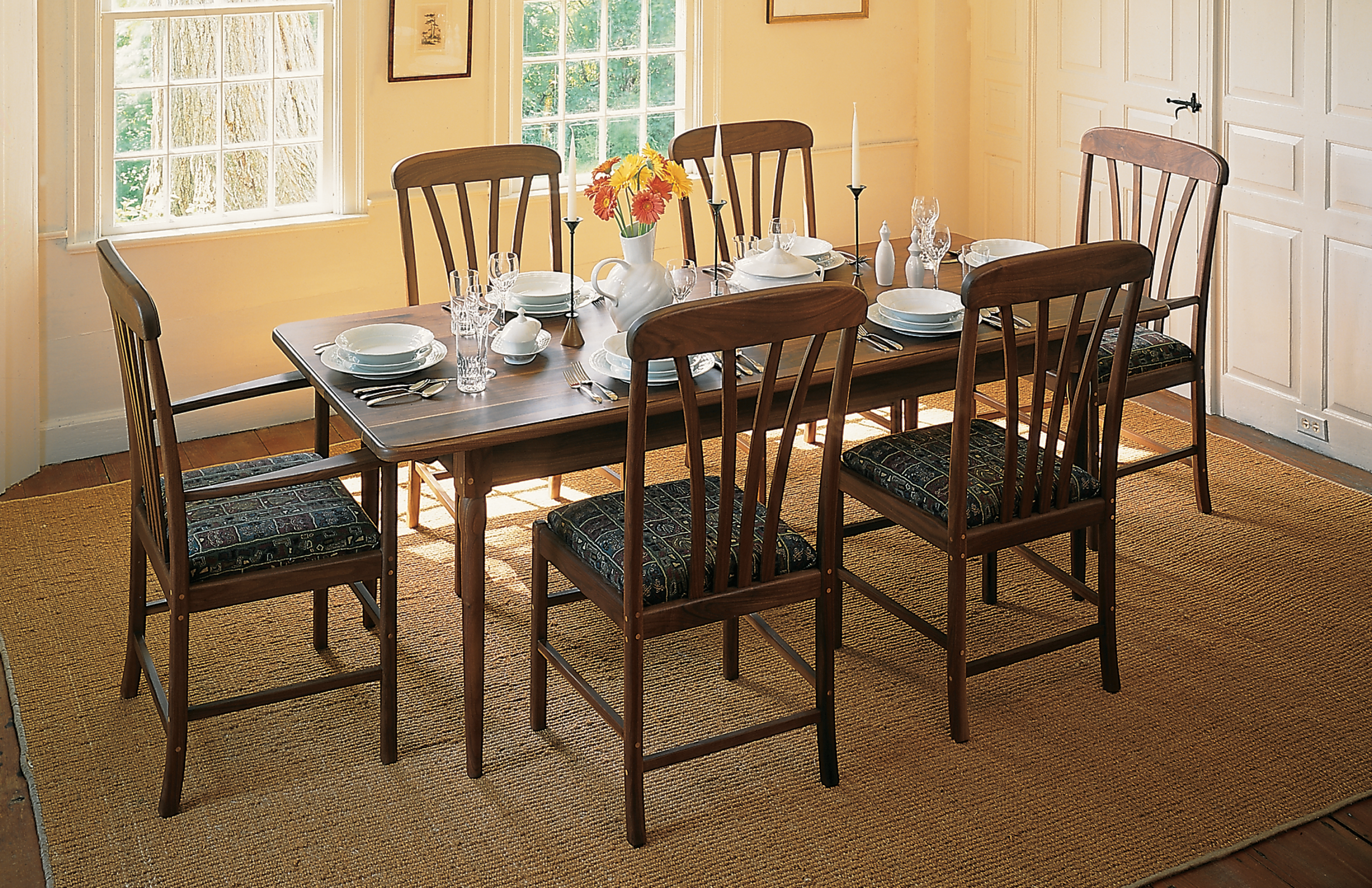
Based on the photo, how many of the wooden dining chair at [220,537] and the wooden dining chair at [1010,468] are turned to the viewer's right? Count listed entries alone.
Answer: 1

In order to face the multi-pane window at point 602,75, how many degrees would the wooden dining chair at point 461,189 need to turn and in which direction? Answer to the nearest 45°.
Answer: approximately 135° to its left

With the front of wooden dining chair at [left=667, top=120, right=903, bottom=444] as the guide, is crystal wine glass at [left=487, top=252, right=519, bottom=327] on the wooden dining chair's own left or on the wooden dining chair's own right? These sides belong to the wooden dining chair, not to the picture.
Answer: on the wooden dining chair's own right

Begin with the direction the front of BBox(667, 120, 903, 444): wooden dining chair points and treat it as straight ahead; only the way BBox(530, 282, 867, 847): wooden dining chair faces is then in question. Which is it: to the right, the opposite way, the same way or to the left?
the opposite way

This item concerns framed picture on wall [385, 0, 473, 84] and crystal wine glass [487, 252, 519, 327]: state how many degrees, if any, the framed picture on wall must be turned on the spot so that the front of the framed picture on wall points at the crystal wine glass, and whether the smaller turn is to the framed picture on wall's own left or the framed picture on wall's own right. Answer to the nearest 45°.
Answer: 0° — it already faces it

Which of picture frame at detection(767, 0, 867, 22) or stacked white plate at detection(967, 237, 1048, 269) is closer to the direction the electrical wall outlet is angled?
the stacked white plate

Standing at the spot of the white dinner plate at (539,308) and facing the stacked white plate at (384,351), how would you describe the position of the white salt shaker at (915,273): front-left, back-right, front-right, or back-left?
back-left

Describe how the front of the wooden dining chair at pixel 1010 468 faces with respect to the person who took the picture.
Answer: facing away from the viewer and to the left of the viewer

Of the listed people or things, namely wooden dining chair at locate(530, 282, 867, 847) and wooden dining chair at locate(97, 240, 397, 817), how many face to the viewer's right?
1

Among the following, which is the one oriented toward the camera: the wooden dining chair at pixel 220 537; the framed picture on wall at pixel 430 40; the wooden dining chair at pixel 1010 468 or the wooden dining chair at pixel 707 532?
the framed picture on wall

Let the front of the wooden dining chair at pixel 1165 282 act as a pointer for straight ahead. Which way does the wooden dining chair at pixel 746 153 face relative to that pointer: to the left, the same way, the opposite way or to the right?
to the left
